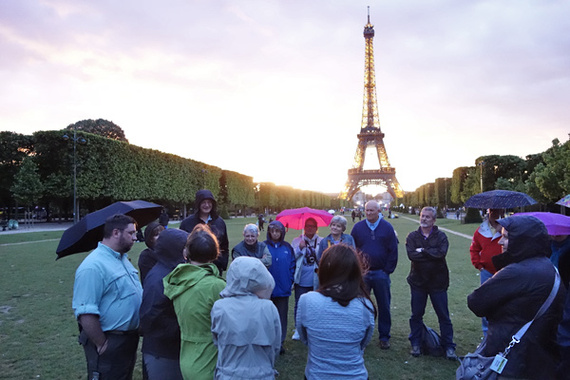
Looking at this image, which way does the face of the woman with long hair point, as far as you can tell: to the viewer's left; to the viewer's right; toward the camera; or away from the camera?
away from the camera

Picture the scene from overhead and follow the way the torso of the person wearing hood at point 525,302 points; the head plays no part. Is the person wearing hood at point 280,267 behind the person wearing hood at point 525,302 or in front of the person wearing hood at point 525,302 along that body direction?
in front

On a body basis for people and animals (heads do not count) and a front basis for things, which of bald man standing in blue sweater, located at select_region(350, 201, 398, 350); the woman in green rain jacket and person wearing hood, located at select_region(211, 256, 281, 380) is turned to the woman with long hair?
the bald man standing in blue sweater

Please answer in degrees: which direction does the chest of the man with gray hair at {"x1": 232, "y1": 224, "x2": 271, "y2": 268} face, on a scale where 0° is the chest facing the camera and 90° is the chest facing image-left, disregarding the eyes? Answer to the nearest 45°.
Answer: approximately 0°

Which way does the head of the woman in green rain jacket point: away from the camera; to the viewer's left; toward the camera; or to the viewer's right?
away from the camera

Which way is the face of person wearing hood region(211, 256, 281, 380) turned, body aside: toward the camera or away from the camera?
away from the camera

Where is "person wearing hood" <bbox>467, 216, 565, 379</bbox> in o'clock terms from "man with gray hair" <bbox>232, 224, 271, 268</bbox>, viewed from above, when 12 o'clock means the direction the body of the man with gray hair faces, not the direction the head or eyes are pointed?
The person wearing hood is roughly at 11 o'clock from the man with gray hair.

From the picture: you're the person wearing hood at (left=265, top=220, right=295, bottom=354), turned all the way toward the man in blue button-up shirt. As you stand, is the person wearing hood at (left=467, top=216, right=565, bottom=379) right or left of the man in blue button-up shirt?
left

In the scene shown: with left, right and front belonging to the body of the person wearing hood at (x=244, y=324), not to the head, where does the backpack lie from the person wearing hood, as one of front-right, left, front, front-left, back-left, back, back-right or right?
front-right

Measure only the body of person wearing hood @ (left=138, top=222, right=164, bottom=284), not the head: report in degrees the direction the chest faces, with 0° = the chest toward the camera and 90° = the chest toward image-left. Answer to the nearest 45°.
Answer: approximately 270°

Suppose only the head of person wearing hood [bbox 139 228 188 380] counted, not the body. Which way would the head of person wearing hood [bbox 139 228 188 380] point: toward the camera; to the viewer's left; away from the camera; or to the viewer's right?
away from the camera

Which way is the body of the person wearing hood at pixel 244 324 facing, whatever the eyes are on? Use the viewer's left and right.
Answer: facing away from the viewer

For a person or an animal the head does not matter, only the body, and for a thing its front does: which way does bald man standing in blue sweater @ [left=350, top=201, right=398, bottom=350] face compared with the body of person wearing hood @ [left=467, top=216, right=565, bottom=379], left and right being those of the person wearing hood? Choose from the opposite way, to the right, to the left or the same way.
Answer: to the left

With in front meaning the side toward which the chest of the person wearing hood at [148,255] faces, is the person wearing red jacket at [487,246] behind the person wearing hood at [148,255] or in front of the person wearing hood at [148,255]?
in front

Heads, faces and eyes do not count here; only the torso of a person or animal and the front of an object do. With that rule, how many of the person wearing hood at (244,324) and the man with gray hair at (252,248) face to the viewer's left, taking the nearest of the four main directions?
0
